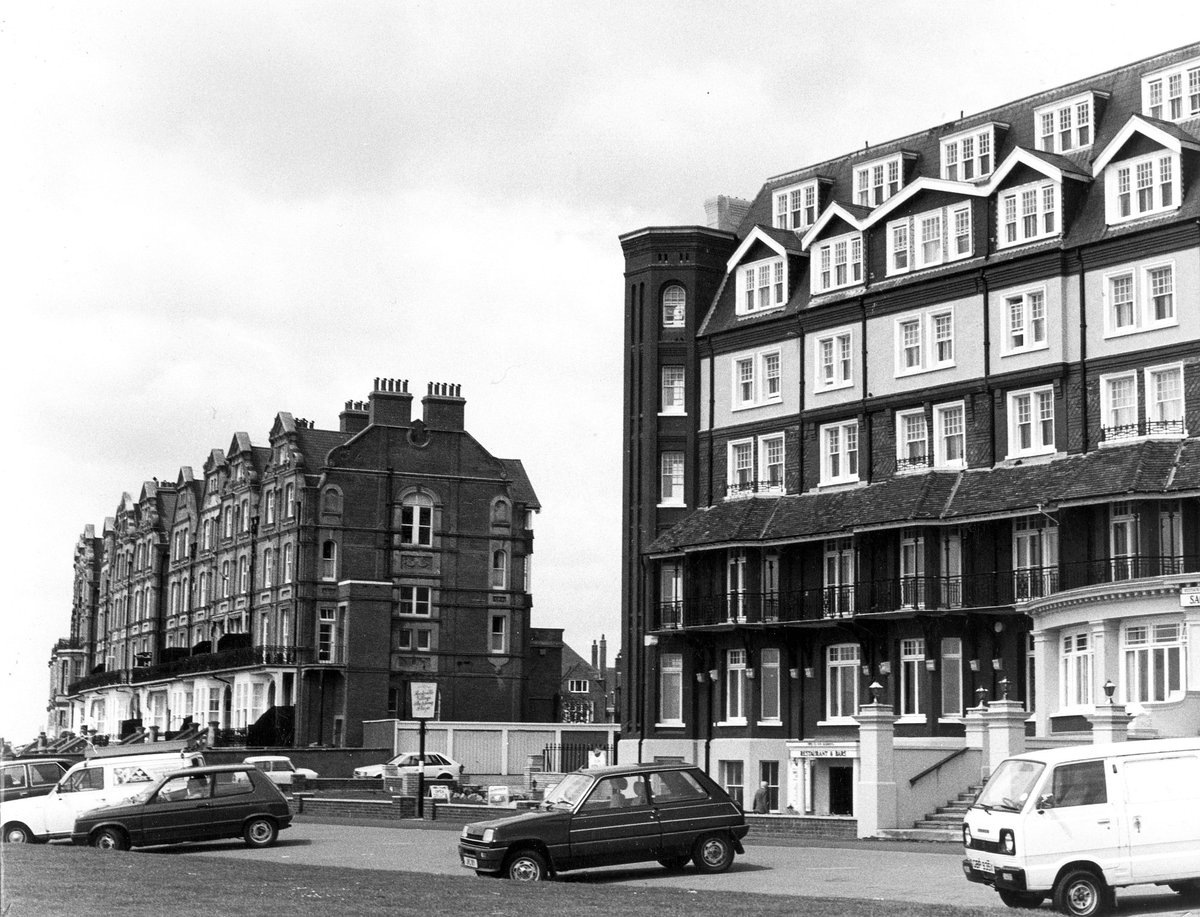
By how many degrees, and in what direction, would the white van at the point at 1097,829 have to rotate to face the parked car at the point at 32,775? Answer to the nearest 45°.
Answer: approximately 90° to its right

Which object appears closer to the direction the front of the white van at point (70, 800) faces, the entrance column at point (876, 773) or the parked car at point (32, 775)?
the parked car

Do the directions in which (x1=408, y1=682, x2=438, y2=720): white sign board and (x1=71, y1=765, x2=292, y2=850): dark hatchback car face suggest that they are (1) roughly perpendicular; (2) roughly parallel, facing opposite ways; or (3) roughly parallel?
roughly perpendicular

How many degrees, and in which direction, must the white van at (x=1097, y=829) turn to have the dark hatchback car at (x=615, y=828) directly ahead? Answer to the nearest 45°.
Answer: approximately 90° to its right

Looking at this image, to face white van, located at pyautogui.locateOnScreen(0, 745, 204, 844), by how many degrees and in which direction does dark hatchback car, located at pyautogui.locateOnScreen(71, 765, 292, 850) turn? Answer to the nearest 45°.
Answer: approximately 45° to its right

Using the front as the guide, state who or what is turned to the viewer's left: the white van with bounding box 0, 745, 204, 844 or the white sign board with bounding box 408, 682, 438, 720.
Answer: the white van

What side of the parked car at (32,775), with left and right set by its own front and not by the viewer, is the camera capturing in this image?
left

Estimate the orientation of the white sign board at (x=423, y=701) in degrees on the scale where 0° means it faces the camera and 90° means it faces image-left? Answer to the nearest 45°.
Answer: approximately 0°

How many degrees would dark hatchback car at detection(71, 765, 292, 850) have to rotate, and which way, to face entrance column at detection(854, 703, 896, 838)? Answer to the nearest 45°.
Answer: approximately 180°

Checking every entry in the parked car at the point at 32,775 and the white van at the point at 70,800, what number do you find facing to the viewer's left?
2

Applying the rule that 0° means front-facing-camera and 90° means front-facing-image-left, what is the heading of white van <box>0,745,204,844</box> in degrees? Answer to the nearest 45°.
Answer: approximately 90°

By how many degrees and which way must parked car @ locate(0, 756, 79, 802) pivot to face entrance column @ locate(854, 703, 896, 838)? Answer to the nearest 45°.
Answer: approximately 135° to its left

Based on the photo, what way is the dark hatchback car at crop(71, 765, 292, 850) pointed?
to the viewer's left
